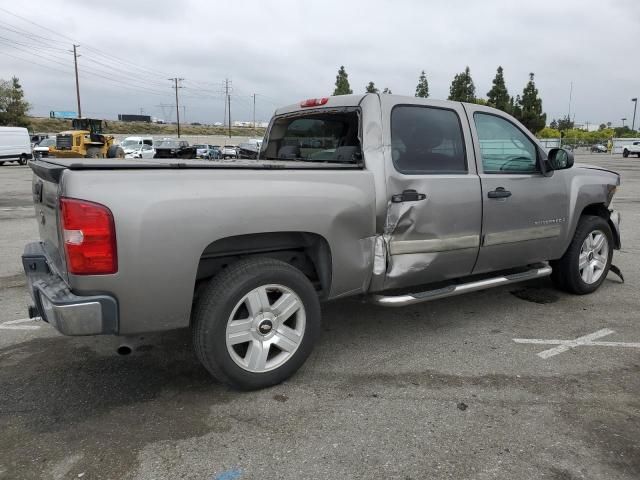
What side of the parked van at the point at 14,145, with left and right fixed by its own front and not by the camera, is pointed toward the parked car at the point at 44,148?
back

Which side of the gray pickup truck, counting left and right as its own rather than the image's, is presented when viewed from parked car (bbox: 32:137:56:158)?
left

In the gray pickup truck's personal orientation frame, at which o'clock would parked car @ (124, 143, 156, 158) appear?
The parked car is roughly at 10 o'clock from the gray pickup truck.

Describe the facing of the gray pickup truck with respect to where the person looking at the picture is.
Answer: facing away from the viewer and to the right of the viewer

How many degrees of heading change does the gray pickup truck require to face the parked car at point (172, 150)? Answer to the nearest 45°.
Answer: approximately 45° to its left

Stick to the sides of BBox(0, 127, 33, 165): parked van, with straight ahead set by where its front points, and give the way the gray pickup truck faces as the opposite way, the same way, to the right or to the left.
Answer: the opposite way

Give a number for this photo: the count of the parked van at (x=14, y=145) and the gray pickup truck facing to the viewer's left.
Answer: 1

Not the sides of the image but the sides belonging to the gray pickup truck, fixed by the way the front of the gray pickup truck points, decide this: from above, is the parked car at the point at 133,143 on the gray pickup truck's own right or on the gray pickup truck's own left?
on the gray pickup truck's own left

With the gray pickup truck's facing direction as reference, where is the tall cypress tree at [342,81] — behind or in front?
in front

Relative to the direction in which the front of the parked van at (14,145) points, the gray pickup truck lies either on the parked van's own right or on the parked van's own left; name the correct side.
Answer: on the parked van's own left

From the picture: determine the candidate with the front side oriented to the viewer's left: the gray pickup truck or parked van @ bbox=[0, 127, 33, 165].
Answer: the parked van

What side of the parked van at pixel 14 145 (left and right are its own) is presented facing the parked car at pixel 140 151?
back

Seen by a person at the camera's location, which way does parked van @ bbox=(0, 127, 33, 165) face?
facing to the left of the viewer
